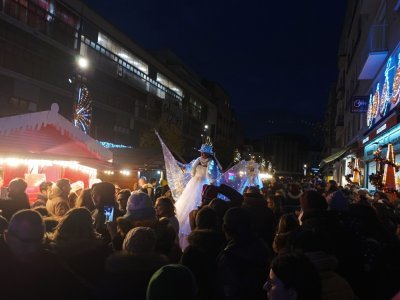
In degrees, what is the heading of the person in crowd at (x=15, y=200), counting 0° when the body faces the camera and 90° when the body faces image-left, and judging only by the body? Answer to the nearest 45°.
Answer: approximately 180°

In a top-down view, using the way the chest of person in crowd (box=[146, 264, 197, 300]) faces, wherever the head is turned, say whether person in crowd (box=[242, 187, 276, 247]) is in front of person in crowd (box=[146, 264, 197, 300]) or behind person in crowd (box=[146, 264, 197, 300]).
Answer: in front

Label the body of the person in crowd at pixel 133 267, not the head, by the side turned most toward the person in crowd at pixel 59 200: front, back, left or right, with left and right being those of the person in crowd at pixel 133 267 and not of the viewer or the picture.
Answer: front

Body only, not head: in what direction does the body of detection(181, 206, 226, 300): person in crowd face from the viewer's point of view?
away from the camera

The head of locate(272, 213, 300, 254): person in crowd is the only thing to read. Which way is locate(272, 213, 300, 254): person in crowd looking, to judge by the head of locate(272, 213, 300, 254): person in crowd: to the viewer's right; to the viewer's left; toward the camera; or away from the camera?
away from the camera

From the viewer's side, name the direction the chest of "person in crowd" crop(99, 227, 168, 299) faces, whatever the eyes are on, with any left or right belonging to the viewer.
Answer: facing away from the viewer

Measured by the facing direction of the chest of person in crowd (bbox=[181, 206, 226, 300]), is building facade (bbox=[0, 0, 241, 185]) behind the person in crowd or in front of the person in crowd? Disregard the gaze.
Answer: in front

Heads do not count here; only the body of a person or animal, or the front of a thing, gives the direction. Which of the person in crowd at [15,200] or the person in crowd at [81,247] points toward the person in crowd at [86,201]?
the person in crowd at [81,247]

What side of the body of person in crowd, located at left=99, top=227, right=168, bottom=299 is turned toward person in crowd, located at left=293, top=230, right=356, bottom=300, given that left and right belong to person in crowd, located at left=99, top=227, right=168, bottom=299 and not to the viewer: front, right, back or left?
right

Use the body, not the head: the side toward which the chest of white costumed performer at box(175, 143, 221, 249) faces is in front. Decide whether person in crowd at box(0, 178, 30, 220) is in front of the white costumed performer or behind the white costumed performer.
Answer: in front

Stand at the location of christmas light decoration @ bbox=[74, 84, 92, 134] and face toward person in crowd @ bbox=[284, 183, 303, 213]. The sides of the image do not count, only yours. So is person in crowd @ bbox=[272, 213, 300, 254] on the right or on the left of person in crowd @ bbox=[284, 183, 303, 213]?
right

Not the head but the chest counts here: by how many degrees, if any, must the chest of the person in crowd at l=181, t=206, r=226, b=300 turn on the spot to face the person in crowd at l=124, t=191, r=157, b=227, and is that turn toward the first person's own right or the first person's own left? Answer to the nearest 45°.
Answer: approximately 45° to the first person's own left

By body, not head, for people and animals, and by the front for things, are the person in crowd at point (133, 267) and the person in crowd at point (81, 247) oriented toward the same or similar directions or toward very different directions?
same or similar directions

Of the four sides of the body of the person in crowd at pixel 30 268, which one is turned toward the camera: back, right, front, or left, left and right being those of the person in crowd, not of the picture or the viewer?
back

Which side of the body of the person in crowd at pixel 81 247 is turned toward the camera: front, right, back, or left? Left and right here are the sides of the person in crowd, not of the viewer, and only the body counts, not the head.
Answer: back
